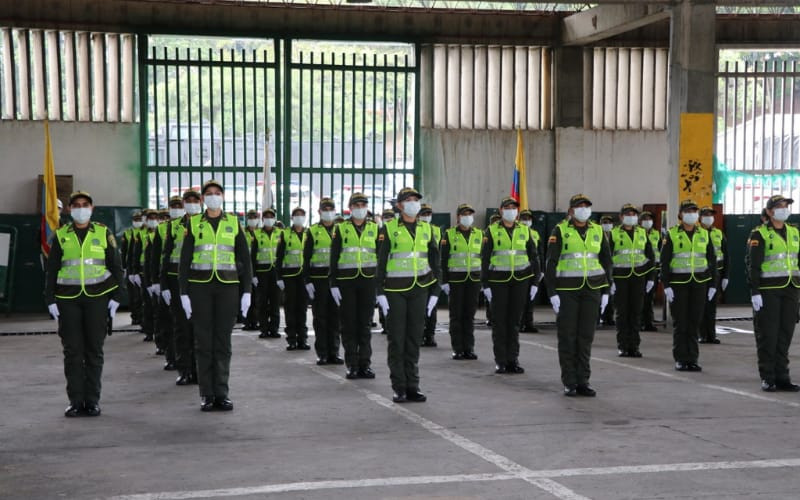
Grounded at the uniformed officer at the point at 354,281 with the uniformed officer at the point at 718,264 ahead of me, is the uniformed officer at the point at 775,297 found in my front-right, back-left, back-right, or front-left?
front-right

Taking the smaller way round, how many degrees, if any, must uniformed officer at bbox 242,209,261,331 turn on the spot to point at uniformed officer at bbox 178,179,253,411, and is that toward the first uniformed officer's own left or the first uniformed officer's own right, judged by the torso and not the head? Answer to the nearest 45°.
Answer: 0° — they already face them

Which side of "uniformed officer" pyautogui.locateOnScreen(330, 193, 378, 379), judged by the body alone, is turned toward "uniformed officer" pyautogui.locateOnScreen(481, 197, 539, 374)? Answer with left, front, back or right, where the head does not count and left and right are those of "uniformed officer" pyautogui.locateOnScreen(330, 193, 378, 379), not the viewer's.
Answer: left

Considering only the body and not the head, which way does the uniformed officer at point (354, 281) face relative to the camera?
toward the camera

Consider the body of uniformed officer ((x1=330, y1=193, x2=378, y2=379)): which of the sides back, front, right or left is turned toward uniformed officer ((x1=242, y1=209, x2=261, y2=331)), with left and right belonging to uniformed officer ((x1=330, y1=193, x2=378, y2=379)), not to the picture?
back

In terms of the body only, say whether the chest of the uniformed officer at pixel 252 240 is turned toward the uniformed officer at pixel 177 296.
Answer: yes

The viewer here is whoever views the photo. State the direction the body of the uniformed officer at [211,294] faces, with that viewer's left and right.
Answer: facing the viewer

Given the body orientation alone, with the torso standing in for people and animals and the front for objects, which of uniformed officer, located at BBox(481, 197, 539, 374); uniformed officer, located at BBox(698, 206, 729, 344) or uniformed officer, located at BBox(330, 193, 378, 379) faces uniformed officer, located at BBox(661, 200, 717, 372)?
uniformed officer, located at BBox(698, 206, 729, 344)

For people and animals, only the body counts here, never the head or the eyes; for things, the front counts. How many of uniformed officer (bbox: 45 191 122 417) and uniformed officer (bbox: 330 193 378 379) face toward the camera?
2

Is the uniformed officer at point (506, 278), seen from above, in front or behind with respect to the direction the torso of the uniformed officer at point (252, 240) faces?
in front

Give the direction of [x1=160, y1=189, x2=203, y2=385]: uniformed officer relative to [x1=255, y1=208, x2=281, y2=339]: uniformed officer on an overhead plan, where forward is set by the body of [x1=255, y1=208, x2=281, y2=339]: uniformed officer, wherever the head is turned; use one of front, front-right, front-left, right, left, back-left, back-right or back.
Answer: front

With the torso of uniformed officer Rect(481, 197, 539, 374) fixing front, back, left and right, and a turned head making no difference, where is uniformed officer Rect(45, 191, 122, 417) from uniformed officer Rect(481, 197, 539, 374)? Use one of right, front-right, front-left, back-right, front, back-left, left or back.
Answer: front-right

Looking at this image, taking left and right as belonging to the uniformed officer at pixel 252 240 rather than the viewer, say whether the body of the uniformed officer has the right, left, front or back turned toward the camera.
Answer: front

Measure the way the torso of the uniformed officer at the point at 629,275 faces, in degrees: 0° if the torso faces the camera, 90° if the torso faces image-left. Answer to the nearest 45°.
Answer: approximately 0°

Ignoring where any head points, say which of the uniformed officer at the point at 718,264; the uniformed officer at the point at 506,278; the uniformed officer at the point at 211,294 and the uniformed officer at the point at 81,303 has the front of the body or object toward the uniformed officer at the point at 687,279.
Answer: the uniformed officer at the point at 718,264

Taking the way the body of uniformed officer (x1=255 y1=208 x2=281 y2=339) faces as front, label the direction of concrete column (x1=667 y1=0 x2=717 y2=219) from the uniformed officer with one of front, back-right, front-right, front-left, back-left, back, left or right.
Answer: left
